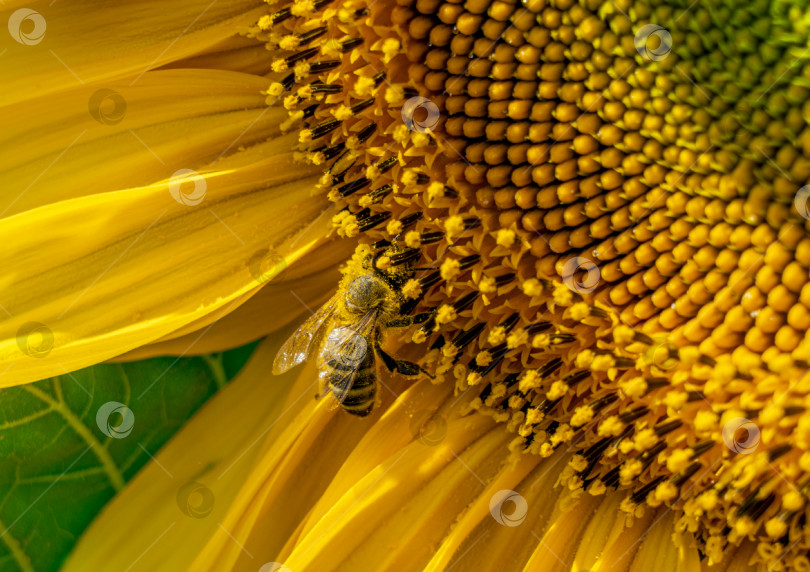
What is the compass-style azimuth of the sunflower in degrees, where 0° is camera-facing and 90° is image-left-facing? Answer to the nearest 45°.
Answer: approximately 0°
